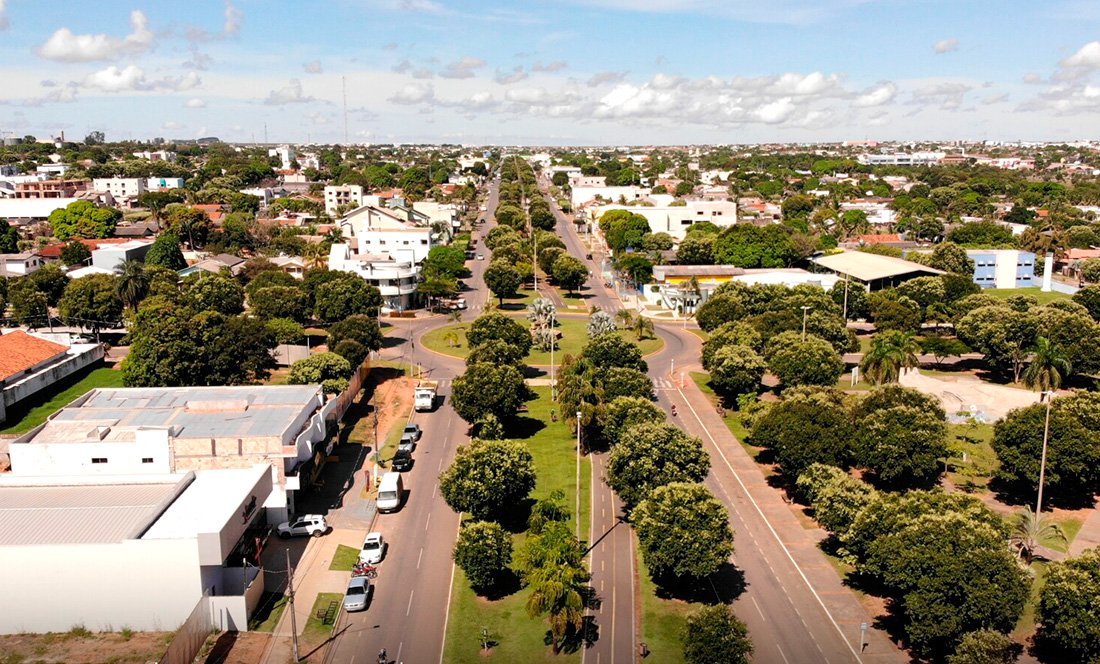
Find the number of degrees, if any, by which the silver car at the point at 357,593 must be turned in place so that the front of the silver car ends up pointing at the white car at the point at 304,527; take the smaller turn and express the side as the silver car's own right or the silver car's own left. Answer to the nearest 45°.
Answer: approximately 180°

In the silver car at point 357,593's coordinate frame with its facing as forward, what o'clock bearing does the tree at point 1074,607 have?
The tree is roughly at 10 o'clock from the silver car.

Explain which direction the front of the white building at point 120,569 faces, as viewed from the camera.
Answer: facing to the right of the viewer

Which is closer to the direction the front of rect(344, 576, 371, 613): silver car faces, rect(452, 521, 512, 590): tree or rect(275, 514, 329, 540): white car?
the tree

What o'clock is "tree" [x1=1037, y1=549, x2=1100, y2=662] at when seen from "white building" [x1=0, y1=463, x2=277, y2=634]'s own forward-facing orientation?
The tree is roughly at 1 o'clock from the white building.

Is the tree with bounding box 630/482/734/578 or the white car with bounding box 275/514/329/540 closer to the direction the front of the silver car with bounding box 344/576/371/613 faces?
the tree

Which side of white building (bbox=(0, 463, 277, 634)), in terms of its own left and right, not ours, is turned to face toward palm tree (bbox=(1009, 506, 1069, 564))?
front

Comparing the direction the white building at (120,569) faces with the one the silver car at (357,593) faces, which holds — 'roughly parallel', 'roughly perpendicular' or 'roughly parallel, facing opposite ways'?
roughly perpendicular

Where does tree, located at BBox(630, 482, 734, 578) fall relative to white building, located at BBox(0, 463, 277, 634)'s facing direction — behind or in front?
in front

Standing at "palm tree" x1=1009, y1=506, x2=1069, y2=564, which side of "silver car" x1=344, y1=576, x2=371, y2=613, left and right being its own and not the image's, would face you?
left

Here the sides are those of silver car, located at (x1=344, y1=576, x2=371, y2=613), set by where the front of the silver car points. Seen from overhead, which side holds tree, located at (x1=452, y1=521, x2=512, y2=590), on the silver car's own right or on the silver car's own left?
on the silver car's own left

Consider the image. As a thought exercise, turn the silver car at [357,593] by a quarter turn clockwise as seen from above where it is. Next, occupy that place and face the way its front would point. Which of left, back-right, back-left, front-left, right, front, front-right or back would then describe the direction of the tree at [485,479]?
back-right

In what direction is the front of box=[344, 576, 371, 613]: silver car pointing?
toward the camera

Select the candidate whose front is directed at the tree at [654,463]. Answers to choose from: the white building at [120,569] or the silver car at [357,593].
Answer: the white building

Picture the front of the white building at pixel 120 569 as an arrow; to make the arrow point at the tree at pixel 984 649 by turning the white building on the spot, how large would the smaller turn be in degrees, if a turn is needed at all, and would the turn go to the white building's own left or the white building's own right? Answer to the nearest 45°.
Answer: approximately 45° to the white building's own right

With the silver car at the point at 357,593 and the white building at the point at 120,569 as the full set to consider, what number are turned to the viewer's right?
1
